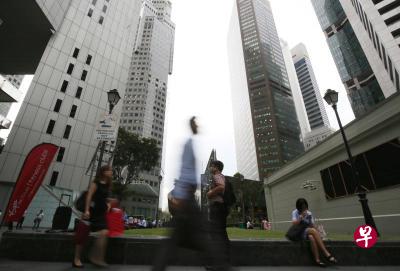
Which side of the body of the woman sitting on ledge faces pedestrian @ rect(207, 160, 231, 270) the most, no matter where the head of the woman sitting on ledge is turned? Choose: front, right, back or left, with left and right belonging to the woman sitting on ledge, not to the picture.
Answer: right

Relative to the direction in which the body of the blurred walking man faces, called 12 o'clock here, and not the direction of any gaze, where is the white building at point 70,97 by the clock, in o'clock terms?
The white building is roughly at 8 o'clock from the blurred walking man.

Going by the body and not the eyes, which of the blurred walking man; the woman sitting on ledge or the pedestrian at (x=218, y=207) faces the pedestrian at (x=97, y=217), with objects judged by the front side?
the pedestrian at (x=218, y=207)

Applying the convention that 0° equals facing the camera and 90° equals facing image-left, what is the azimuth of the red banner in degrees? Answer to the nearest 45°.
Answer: approximately 0°

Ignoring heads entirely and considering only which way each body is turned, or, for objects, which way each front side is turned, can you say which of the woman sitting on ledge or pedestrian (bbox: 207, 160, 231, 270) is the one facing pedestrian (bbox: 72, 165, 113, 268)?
pedestrian (bbox: 207, 160, 231, 270)

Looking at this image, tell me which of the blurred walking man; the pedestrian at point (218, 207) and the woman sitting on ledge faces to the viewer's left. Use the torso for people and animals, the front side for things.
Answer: the pedestrian

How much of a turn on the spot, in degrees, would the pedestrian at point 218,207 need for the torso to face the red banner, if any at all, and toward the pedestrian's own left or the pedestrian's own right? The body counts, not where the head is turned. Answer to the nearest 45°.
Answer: approximately 45° to the pedestrian's own right

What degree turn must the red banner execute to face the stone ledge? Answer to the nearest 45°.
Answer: approximately 45° to its left
